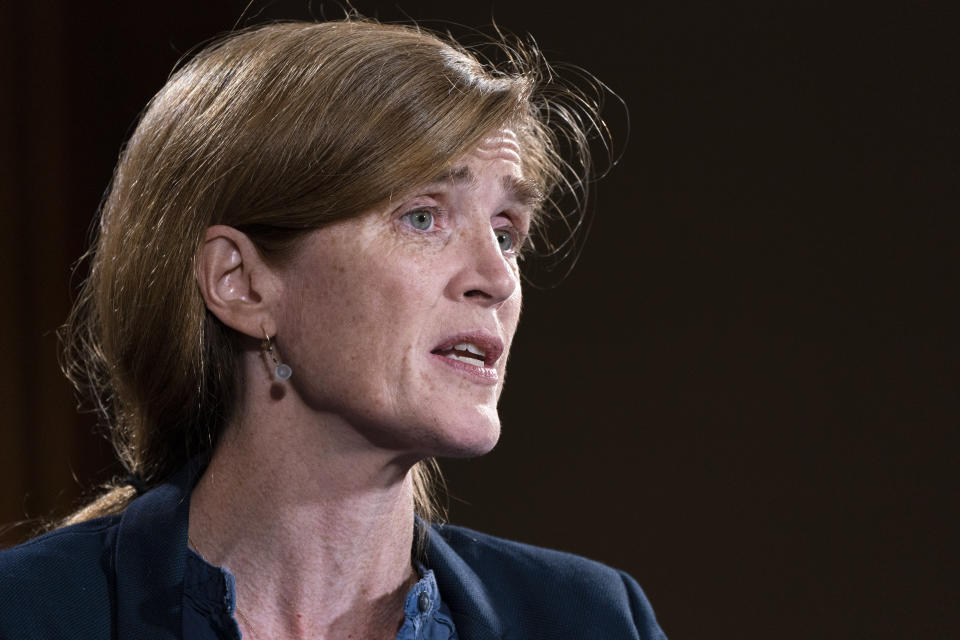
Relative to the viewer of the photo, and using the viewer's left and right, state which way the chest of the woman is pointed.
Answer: facing the viewer and to the right of the viewer
